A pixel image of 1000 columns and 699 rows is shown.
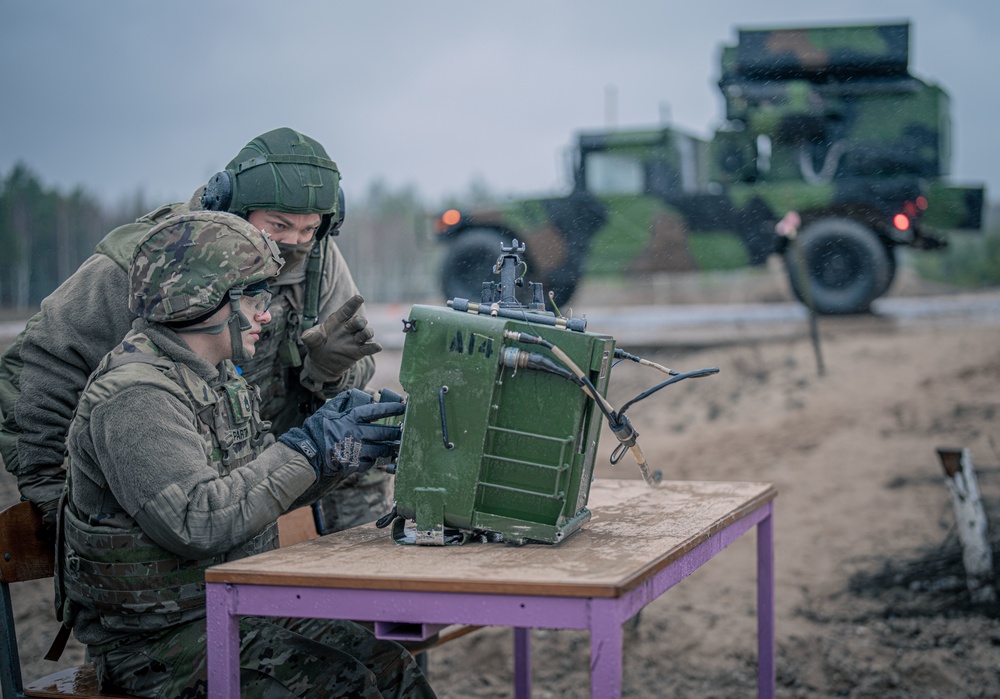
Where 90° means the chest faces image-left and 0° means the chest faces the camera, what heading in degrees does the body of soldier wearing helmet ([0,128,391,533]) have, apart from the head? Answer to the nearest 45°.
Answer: approximately 315°

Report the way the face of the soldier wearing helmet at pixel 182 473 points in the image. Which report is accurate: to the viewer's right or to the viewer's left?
to the viewer's right

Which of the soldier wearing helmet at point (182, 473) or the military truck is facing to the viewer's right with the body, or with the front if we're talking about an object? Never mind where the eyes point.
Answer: the soldier wearing helmet

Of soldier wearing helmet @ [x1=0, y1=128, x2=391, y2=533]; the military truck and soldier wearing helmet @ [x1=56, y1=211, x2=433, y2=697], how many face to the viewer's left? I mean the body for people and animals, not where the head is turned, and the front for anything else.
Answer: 1

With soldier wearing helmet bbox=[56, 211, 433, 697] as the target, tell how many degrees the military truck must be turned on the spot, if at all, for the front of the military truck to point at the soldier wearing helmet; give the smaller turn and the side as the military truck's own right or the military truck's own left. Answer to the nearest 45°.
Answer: approximately 90° to the military truck's own left

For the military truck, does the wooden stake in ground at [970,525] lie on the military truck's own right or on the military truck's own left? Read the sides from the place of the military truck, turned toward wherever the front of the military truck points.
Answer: on the military truck's own left

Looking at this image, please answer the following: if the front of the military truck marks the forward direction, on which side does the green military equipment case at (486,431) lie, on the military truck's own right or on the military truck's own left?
on the military truck's own left

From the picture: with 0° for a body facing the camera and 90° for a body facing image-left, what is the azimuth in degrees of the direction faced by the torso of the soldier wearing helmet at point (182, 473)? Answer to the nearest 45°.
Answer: approximately 270°

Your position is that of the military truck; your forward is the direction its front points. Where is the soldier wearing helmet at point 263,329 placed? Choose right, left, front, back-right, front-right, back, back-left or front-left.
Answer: left

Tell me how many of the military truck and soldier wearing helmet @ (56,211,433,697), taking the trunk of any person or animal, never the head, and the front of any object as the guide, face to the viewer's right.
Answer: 1

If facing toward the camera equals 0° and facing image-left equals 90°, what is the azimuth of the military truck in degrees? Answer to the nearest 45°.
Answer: approximately 90°

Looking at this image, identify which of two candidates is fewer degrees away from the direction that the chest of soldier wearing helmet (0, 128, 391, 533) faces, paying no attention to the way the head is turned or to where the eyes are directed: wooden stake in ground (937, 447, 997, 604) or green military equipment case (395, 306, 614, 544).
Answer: the green military equipment case

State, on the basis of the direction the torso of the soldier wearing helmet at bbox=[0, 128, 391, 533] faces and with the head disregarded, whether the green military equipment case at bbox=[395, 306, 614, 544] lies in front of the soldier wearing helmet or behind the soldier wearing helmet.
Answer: in front
